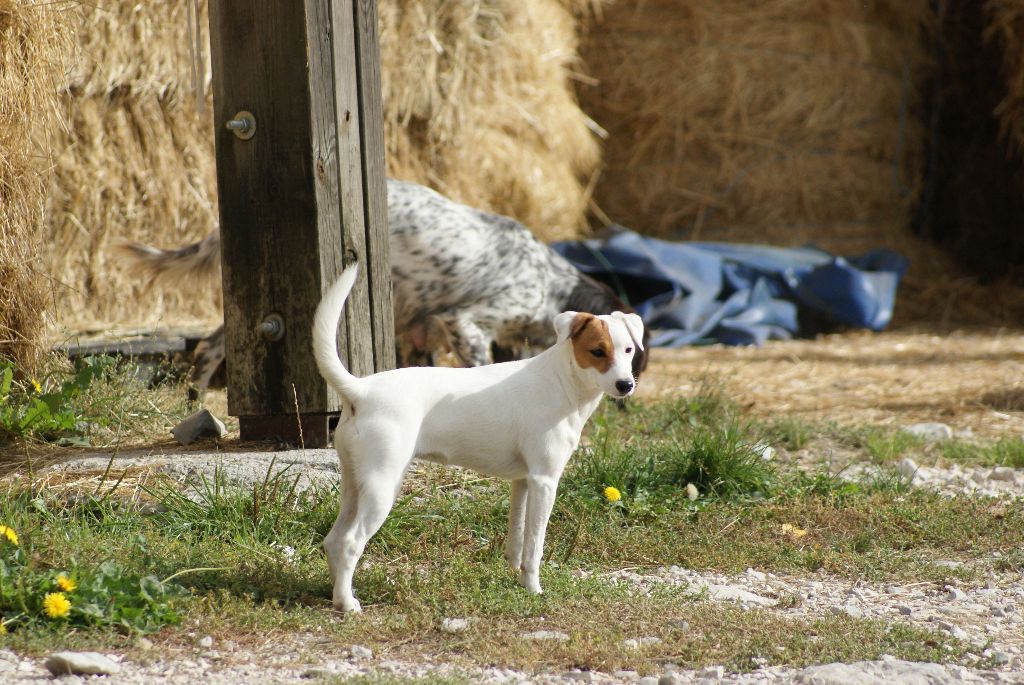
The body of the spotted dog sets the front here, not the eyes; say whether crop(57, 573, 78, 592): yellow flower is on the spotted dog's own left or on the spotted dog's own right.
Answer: on the spotted dog's own right

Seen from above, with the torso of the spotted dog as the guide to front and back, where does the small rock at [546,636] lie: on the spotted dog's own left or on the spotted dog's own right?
on the spotted dog's own right

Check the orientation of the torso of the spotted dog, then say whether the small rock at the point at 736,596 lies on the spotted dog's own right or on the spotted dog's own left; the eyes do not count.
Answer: on the spotted dog's own right

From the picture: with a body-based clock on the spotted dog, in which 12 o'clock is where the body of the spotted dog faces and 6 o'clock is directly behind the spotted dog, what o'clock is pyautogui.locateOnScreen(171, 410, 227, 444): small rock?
The small rock is roughly at 4 o'clock from the spotted dog.

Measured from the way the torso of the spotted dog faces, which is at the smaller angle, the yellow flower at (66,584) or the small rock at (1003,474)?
the small rock

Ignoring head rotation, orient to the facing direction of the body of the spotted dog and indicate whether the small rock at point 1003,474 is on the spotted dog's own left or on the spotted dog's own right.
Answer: on the spotted dog's own right

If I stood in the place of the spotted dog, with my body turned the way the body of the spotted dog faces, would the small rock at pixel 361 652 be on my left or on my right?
on my right

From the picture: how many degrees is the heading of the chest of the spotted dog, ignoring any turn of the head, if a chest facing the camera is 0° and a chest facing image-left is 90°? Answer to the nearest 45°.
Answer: approximately 270°

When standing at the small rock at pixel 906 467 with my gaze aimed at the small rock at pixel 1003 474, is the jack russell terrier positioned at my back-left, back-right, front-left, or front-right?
back-right
